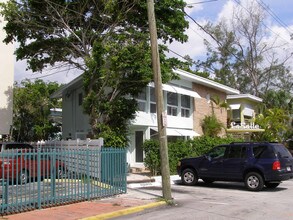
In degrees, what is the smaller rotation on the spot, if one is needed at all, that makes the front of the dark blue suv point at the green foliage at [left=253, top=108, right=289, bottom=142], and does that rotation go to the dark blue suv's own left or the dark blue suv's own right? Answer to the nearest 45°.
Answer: approximately 45° to the dark blue suv's own right

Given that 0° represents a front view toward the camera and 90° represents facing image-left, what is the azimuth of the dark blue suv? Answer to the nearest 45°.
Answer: approximately 135°

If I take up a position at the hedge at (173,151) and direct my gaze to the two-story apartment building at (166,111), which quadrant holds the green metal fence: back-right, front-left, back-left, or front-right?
back-left
